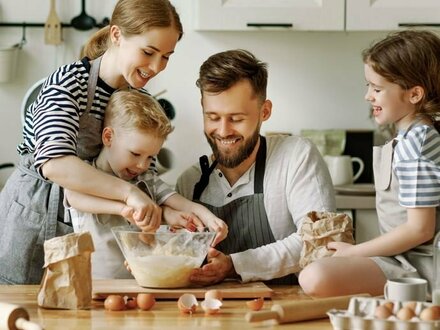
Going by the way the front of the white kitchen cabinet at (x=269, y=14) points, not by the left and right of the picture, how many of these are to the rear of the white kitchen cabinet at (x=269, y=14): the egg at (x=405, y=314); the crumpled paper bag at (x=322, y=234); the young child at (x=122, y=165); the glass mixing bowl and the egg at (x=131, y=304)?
0

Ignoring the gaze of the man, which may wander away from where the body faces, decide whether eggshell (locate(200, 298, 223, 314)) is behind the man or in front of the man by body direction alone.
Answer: in front

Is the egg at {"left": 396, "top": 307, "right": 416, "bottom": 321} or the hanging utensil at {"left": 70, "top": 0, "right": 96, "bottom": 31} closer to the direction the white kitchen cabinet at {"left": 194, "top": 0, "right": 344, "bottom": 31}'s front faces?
the egg

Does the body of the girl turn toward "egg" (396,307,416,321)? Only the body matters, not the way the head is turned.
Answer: no

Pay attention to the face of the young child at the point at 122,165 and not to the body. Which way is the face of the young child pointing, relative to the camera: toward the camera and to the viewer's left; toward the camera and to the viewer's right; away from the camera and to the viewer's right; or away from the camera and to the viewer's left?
toward the camera and to the viewer's right

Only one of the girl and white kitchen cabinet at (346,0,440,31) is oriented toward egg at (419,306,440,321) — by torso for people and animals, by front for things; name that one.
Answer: the white kitchen cabinet

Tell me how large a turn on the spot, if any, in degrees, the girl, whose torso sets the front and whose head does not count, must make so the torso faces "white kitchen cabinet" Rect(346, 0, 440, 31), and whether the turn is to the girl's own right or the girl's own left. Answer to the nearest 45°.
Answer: approximately 90° to the girl's own right

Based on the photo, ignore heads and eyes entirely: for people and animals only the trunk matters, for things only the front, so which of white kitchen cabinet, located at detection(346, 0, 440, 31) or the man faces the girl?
the white kitchen cabinet

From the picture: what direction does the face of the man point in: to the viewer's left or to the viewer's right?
to the viewer's left

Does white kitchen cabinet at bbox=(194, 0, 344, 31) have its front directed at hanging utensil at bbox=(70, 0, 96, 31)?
no

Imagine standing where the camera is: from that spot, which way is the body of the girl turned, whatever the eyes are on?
to the viewer's left

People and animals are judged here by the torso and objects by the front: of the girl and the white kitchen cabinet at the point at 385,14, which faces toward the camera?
the white kitchen cabinet

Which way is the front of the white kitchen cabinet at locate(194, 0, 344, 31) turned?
toward the camera

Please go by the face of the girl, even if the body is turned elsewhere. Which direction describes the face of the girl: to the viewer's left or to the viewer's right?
to the viewer's left

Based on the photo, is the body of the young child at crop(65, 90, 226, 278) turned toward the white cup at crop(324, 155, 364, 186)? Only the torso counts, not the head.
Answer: no

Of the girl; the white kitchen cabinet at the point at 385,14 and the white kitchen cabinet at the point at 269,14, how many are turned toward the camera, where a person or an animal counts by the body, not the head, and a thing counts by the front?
2

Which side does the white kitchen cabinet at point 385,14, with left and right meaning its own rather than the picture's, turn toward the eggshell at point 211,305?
front

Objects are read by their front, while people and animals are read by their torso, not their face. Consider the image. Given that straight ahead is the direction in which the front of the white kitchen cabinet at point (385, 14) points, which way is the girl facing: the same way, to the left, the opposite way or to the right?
to the right

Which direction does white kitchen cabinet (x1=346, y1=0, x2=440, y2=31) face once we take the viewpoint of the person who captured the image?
facing the viewer

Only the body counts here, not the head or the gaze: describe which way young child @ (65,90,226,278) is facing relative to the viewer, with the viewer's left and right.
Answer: facing the viewer and to the right of the viewer
